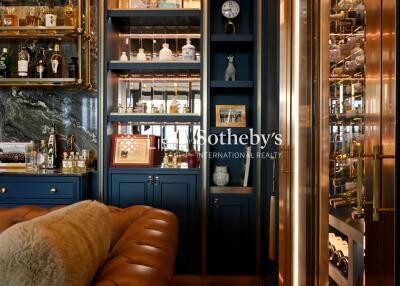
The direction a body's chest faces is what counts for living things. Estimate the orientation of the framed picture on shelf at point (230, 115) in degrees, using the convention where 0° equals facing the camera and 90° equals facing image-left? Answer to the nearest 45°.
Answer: approximately 0°

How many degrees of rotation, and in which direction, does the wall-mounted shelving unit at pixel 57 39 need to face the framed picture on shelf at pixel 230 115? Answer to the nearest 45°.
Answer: approximately 45° to its left

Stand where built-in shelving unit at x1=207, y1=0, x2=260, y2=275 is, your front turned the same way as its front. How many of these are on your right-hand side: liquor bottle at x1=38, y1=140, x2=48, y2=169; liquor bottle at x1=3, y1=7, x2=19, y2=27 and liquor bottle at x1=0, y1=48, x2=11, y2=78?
3
